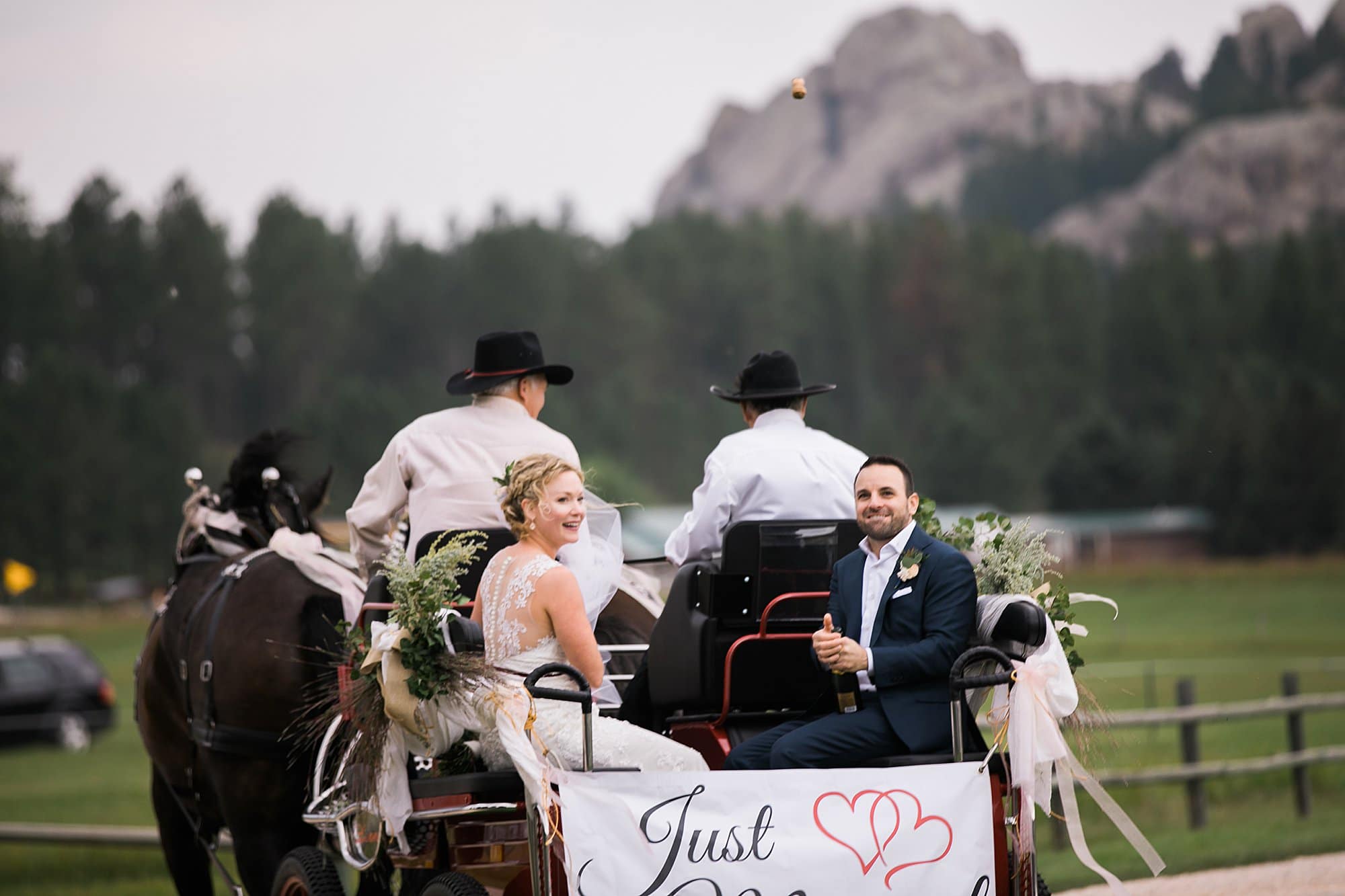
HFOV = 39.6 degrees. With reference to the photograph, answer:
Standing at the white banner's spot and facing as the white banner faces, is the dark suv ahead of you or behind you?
behind

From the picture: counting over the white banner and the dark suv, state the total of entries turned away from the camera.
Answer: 0

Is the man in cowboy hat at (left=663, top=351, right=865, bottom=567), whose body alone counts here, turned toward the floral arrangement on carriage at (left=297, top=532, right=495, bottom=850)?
no

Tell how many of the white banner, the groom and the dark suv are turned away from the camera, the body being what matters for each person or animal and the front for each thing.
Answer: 0

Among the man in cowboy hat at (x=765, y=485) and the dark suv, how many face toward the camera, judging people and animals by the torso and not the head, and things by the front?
0

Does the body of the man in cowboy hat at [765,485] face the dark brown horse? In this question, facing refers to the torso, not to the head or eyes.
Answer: no

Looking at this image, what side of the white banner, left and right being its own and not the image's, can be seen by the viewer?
front

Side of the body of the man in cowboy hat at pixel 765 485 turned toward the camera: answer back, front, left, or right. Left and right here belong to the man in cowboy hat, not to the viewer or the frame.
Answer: back

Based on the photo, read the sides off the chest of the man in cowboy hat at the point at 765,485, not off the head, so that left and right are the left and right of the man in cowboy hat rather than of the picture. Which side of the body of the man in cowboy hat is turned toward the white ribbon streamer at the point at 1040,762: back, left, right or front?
back

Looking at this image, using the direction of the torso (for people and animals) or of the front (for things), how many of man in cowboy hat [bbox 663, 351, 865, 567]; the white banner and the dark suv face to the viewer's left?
1

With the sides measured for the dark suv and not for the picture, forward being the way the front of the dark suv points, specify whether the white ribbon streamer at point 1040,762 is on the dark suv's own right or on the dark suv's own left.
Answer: on the dark suv's own left

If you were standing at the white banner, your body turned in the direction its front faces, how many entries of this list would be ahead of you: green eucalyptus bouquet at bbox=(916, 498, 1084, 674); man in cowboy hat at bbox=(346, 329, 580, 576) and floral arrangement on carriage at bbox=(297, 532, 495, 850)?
0

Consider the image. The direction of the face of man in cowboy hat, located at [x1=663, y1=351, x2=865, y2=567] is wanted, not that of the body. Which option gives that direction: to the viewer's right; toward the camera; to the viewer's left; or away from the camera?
away from the camera

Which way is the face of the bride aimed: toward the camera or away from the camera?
toward the camera
